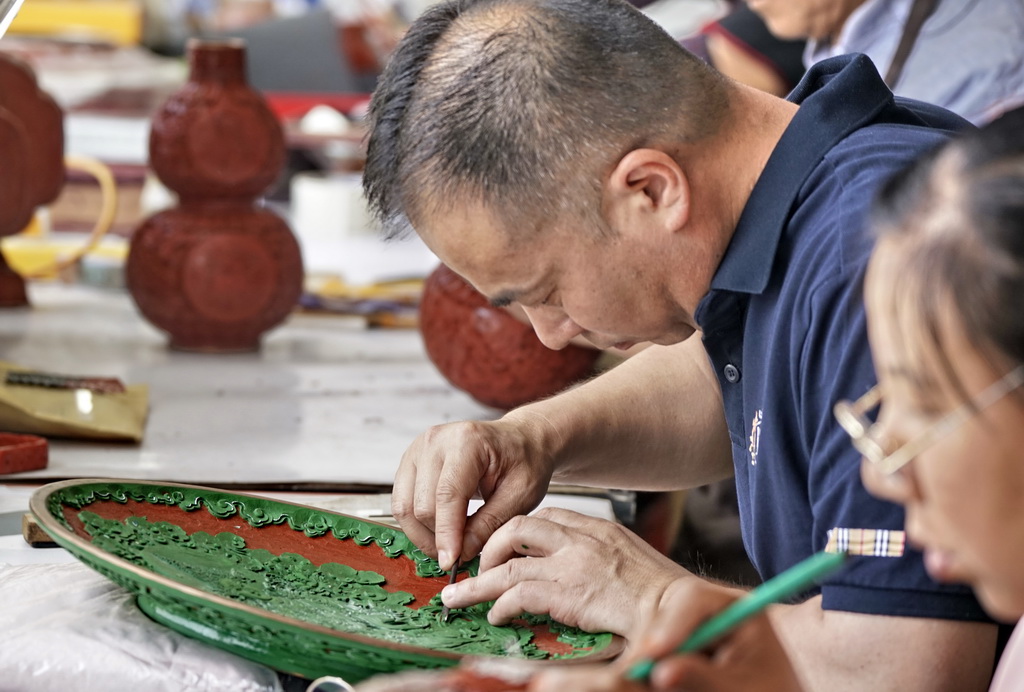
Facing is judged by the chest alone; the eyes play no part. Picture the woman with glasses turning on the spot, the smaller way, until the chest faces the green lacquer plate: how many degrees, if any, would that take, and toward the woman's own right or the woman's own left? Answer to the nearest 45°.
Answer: approximately 45° to the woman's own right

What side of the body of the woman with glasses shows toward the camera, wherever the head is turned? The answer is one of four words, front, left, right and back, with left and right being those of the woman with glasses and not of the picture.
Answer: left

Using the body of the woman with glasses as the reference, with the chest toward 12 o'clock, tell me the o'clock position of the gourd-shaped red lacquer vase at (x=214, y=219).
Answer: The gourd-shaped red lacquer vase is roughly at 2 o'clock from the woman with glasses.

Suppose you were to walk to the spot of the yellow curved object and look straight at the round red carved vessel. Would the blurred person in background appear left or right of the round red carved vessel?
left

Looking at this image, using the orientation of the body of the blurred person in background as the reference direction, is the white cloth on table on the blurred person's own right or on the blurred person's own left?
on the blurred person's own left

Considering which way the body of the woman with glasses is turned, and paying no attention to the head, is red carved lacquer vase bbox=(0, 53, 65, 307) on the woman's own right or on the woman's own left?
on the woman's own right

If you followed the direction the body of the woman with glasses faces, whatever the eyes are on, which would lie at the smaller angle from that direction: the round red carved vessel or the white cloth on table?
the white cloth on table

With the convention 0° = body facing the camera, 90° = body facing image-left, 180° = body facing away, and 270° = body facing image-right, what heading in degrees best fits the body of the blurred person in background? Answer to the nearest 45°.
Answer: approximately 90°

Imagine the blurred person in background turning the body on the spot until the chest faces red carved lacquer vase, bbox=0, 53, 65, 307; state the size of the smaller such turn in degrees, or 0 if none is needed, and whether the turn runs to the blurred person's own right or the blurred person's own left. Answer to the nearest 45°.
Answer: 0° — they already face it

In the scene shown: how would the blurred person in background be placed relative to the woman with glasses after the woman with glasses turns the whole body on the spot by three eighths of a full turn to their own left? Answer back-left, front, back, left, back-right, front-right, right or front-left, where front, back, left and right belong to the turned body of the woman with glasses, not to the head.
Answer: back-left

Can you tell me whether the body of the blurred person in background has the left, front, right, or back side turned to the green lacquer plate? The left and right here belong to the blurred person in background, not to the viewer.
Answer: left
